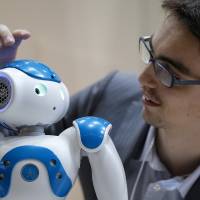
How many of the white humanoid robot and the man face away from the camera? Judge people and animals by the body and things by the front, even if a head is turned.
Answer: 0

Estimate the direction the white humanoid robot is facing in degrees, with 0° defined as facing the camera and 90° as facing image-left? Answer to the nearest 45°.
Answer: approximately 0°

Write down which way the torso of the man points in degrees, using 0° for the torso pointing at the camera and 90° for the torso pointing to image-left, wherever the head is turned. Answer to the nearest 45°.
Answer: approximately 45°

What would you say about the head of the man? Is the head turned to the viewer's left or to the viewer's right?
to the viewer's left
